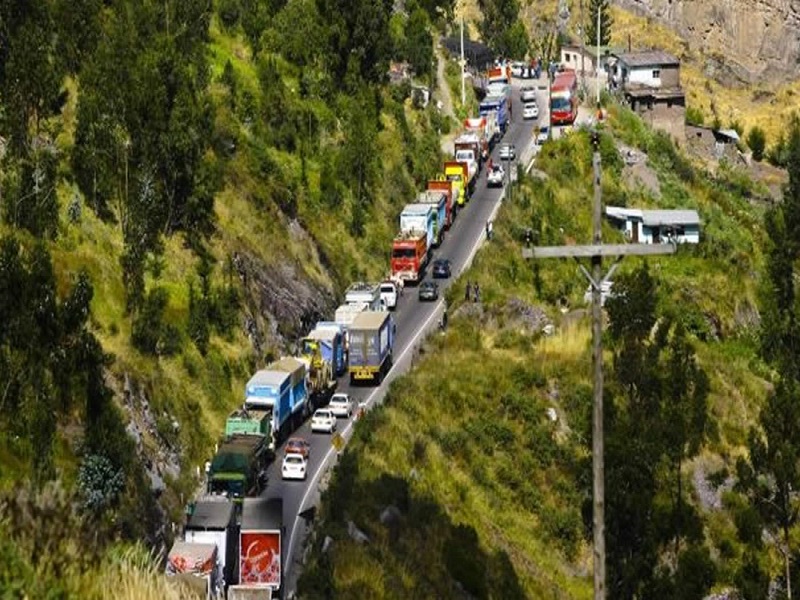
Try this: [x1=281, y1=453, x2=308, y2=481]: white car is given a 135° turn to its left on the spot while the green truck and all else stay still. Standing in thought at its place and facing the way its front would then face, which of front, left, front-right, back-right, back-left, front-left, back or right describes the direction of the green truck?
front

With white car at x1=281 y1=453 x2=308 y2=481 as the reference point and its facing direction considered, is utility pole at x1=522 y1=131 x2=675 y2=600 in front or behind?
behind

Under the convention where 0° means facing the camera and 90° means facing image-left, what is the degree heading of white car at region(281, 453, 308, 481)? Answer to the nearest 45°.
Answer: approximately 180°
